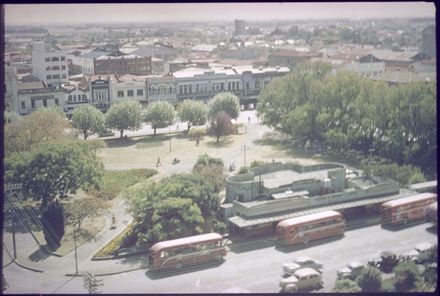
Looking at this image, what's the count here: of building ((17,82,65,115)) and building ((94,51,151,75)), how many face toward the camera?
2

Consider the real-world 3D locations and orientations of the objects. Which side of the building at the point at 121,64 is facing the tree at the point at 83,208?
front

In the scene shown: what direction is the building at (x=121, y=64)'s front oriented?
toward the camera

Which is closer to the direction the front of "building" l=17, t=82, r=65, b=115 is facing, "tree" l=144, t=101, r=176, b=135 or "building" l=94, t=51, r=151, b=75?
the tree

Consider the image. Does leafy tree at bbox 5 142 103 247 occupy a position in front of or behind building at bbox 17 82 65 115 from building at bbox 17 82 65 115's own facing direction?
in front

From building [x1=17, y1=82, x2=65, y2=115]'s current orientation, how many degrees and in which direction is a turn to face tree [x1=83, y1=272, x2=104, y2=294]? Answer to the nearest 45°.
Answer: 0° — it already faces it

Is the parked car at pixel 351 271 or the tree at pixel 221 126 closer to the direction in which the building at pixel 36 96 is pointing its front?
the parked car

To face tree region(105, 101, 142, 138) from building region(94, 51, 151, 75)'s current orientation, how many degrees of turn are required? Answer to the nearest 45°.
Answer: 0° — it already faces it

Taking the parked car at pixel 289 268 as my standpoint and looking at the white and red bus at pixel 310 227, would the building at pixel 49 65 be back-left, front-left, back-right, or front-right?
front-left

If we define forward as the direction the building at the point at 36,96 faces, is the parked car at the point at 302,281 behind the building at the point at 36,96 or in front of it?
in front

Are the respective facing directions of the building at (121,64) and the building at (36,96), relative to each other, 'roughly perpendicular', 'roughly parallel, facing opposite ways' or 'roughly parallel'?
roughly parallel

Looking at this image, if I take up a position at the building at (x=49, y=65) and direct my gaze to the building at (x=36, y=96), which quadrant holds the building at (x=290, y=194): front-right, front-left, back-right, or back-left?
front-left

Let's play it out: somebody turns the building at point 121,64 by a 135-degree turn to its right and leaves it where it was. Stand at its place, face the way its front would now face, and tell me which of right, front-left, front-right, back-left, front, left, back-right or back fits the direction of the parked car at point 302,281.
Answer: back-left

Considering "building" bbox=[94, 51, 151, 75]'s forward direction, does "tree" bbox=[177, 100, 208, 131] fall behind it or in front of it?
in front
